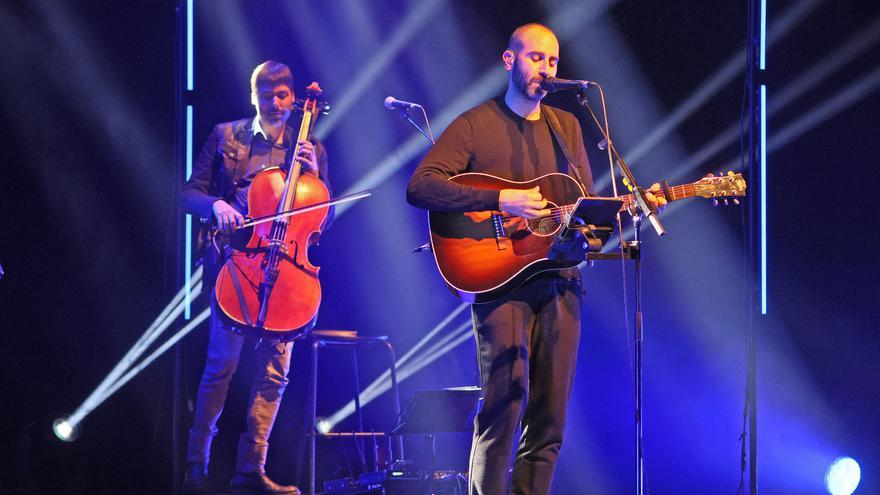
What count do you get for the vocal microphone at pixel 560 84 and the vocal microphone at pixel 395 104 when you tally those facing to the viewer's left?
2

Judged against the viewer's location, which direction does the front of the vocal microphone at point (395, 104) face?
facing to the left of the viewer

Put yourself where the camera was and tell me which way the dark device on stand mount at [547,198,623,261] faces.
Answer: facing away from the viewer and to the left of the viewer

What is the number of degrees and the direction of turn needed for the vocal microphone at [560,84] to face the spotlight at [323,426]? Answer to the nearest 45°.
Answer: approximately 45° to its right

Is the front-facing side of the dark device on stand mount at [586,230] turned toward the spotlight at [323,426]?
yes

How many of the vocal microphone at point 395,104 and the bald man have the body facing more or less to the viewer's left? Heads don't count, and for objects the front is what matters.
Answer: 1

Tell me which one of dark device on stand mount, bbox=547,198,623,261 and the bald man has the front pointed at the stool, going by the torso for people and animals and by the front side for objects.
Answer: the dark device on stand mount

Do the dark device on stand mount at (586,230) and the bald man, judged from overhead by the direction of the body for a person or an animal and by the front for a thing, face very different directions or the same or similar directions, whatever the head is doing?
very different directions

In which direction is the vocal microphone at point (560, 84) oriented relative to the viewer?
to the viewer's left

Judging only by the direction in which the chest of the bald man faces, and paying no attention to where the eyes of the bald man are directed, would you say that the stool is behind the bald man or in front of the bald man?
behind
